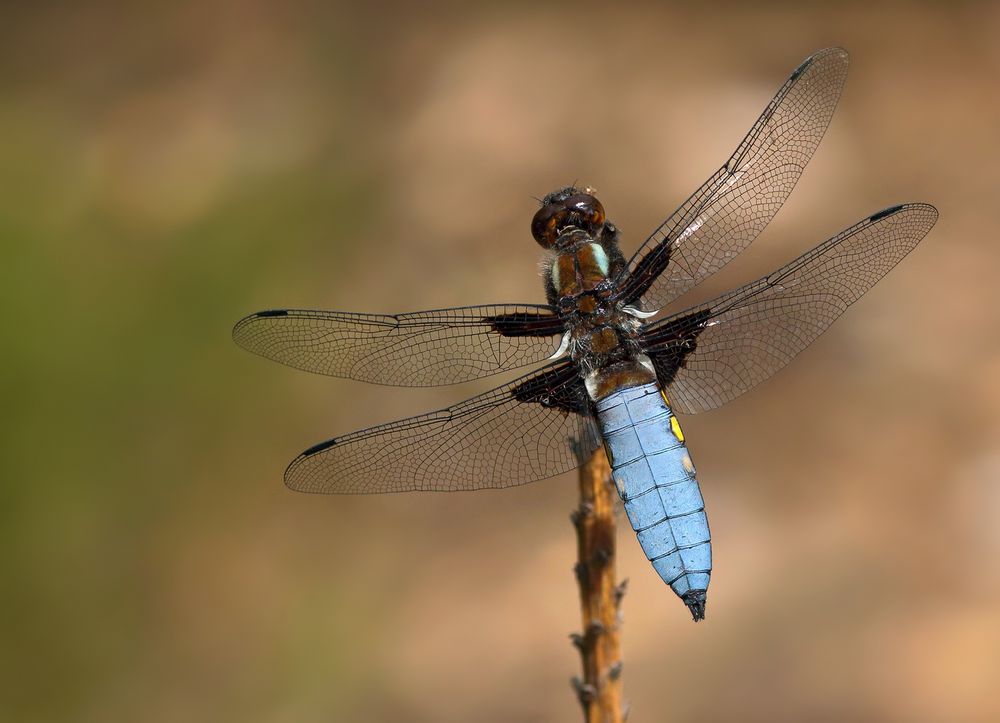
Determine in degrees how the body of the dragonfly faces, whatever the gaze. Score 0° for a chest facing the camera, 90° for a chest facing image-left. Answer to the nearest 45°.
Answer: approximately 180°
